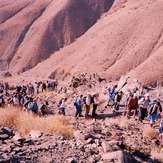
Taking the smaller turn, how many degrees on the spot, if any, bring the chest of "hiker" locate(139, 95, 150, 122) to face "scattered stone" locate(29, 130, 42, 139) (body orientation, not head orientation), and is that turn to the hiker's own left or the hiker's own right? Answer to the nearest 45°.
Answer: approximately 135° to the hiker's own right

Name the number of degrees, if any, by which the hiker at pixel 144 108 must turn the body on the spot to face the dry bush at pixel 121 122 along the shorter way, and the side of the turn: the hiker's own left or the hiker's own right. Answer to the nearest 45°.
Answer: approximately 180°

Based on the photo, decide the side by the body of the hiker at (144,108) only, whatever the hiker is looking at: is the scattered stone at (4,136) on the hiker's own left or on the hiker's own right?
on the hiker's own right

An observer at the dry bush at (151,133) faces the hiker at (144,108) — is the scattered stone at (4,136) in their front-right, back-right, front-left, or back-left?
back-left

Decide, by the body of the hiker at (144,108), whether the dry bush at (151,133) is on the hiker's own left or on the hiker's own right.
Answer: on the hiker's own right

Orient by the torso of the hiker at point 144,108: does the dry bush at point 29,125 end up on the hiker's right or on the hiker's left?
on the hiker's right
